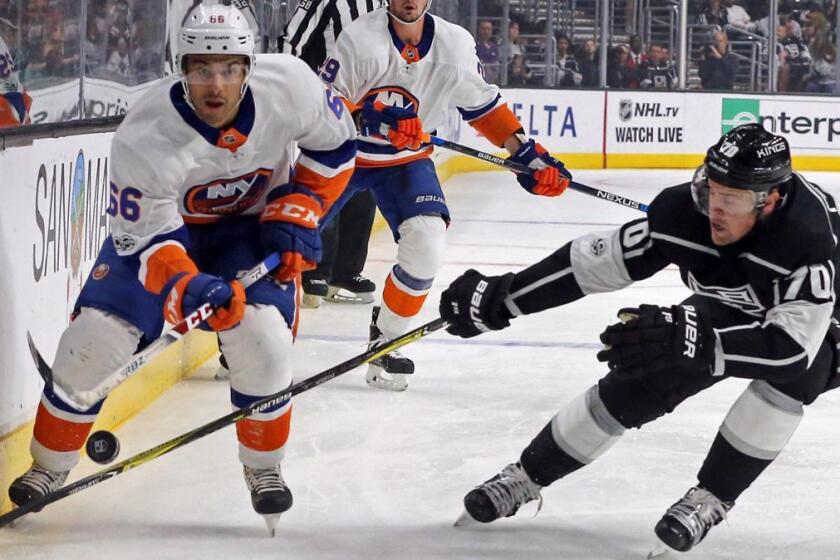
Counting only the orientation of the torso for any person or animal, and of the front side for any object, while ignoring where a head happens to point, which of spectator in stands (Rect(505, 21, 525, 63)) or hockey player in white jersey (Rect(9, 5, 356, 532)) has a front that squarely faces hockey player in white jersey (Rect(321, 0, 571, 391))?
the spectator in stands

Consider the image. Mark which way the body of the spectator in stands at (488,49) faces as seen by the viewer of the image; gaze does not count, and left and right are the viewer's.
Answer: facing the viewer

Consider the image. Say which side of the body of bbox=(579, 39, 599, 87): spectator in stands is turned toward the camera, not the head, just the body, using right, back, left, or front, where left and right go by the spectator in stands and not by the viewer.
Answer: front

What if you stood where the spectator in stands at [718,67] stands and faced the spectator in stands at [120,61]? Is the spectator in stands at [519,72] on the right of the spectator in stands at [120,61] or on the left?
right

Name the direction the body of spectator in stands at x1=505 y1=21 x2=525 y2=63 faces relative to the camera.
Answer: toward the camera

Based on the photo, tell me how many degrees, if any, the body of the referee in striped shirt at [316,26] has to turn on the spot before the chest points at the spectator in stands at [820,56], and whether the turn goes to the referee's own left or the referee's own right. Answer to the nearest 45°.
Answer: approximately 90° to the referee's own left

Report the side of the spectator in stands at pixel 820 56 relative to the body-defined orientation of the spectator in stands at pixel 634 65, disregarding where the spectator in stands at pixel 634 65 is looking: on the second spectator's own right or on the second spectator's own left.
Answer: on the second spectator's own left

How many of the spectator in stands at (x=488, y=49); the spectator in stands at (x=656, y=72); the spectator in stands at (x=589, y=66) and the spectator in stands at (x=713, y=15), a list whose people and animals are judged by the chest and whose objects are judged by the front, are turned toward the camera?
4

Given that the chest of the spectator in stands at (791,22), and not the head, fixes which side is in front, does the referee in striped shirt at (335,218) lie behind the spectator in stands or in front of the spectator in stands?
in front

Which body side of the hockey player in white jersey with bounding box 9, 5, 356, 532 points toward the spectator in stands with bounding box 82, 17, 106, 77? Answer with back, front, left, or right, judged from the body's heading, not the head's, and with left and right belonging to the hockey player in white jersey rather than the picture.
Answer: back

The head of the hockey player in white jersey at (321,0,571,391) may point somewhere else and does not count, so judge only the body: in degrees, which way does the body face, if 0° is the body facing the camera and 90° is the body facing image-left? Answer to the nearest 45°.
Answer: approximately 0°

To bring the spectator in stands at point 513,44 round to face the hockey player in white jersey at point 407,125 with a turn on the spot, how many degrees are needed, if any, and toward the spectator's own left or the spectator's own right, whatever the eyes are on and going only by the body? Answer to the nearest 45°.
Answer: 0° — they already face them

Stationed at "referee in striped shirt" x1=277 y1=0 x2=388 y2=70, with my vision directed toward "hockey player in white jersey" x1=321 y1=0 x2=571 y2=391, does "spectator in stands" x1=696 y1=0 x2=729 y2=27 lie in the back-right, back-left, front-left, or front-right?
back-left
